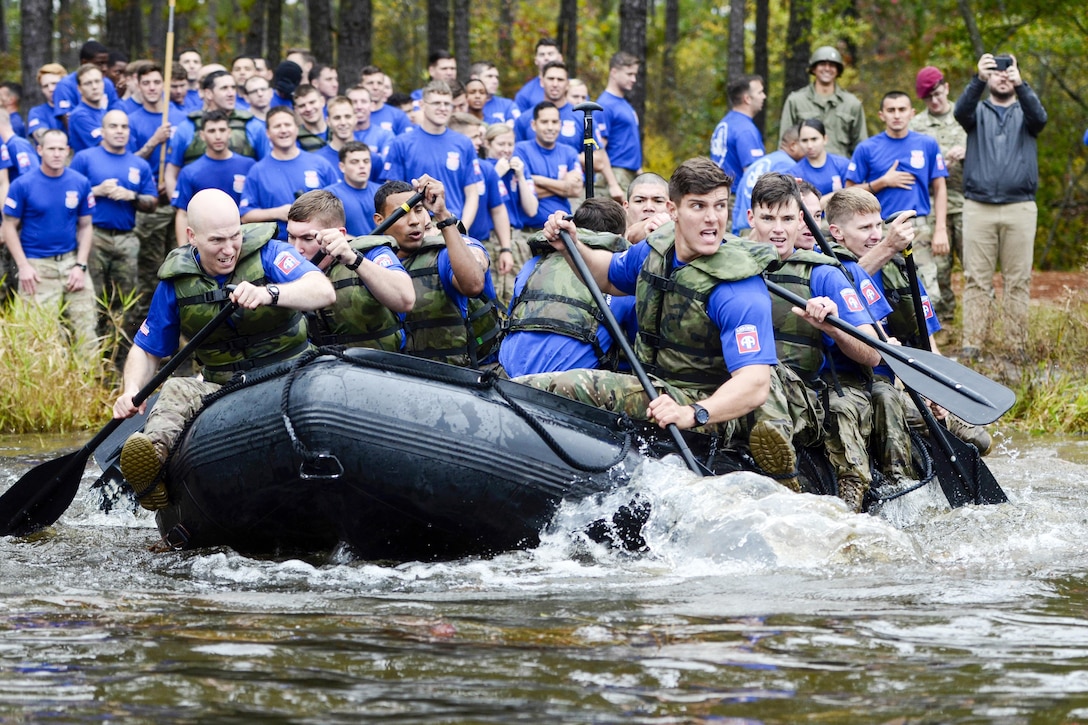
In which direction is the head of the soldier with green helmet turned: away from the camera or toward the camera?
toward the camera

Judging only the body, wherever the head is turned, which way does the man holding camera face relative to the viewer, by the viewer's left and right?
facing the viewer

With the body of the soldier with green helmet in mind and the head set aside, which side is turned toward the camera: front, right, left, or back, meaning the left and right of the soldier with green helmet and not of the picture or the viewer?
front

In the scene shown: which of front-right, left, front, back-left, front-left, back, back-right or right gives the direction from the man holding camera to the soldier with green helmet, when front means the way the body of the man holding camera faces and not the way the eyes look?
back-right

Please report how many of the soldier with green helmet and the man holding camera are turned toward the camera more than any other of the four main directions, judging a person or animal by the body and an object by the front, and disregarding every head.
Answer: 2

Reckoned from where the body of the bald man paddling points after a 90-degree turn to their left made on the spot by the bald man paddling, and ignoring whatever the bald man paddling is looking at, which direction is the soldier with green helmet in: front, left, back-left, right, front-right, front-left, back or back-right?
left

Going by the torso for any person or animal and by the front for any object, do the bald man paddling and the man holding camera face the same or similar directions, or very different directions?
same or similar directions

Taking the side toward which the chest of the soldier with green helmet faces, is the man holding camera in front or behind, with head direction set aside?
in front
